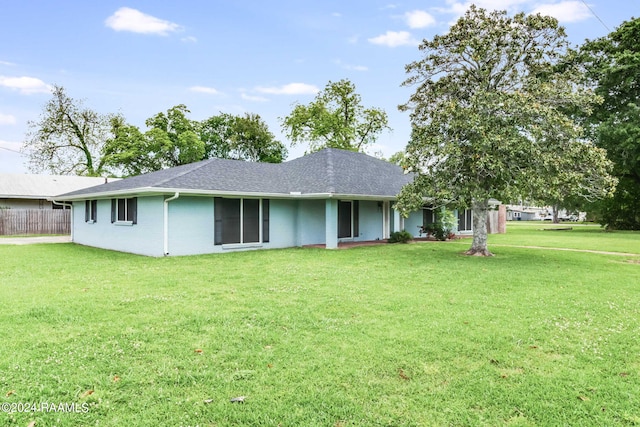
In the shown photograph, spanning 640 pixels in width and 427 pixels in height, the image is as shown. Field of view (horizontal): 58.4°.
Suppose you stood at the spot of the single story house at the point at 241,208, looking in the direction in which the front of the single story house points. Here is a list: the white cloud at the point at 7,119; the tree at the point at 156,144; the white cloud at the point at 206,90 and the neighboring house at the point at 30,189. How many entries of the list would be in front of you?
0

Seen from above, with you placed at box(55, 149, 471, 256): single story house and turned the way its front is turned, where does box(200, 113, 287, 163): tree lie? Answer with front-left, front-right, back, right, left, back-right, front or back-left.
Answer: back-left

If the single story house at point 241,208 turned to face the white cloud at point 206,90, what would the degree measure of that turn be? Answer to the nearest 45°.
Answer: approximately 135° to its left

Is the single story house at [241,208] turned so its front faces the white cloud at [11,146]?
no

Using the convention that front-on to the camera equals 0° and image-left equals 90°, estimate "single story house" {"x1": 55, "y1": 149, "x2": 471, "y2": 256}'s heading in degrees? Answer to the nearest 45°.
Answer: approximately 315°

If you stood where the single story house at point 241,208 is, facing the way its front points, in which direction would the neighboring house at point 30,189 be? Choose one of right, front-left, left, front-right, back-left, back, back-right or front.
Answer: back

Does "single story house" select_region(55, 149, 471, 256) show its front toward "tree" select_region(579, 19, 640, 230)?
no

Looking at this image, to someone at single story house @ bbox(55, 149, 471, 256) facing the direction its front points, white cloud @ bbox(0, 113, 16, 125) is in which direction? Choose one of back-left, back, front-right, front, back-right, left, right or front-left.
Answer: back

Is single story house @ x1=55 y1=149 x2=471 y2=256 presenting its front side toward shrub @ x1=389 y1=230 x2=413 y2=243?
no

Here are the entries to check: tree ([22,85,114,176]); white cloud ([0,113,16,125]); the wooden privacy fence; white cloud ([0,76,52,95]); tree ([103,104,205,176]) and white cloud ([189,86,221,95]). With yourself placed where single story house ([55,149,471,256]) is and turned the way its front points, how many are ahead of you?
0

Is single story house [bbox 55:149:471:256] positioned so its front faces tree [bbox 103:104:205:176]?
no

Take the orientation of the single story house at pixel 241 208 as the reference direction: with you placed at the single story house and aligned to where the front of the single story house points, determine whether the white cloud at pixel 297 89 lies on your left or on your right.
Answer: on your left

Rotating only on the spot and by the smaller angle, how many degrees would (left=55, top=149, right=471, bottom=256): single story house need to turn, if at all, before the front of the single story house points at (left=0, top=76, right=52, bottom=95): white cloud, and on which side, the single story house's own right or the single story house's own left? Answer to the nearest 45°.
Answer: approximately 180°

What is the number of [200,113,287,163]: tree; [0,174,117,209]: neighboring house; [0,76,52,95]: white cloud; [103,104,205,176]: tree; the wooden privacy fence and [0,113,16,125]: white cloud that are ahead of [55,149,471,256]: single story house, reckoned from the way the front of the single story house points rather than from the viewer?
0
